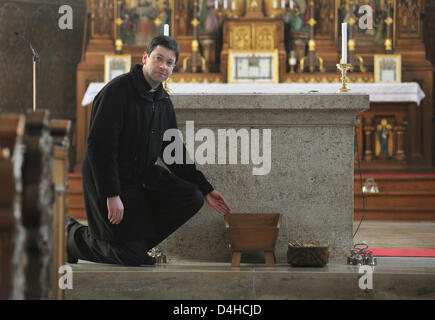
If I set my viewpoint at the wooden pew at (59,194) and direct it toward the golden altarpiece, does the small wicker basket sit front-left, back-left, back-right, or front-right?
front-right

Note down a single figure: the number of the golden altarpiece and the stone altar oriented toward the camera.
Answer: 2

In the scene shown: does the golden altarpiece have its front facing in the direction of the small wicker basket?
yes

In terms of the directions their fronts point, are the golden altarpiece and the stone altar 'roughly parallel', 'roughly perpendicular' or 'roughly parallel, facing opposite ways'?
roughly parallel

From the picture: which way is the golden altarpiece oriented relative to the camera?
toward the camera

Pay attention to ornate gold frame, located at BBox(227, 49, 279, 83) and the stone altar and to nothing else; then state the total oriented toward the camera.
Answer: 2

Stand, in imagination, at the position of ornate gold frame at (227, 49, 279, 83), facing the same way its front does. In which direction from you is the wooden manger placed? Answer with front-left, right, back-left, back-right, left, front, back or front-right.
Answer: front

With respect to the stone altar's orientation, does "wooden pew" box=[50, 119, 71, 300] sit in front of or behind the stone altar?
in front

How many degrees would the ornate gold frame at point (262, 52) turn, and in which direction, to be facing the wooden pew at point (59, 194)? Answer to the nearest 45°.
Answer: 0° — it already faces it

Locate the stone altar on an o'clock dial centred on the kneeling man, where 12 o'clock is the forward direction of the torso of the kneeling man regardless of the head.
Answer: The stone altar is roughly at 10 o'clock from the kneeling man.

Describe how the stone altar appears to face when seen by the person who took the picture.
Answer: facing the viewer

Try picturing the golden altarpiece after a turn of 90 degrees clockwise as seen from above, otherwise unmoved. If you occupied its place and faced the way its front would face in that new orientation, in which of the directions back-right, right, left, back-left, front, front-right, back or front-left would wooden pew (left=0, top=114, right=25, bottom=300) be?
left
